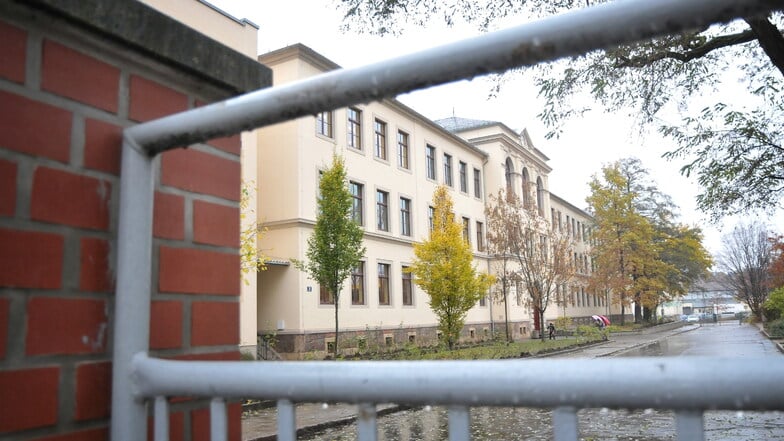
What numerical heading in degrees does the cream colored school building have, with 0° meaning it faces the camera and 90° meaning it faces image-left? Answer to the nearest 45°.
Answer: approximately 315°

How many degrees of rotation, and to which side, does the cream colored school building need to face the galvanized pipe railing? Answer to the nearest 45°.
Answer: approximately 45° to its right

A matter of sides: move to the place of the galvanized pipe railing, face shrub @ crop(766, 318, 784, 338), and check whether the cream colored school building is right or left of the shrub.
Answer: left

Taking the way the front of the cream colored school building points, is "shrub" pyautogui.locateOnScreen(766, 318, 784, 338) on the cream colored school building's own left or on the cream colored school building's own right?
on the cream colored school building's own left

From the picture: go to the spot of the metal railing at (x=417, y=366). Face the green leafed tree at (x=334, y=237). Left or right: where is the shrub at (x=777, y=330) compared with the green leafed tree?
right
